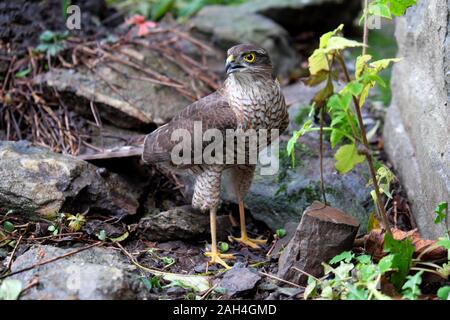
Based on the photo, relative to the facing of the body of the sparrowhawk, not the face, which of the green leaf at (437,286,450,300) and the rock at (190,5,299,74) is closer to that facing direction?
the green leaf

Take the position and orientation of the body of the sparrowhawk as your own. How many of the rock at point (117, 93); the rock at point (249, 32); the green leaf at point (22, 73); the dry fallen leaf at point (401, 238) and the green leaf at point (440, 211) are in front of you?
2

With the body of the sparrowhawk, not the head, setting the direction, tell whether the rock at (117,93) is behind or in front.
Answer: behind

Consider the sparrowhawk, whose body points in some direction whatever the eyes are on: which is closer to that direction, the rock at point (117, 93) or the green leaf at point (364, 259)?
the green leaf

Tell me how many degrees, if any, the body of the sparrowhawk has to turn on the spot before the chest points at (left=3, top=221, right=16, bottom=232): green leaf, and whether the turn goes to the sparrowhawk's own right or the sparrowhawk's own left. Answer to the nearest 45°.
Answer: approximately 135° to the sparrowhawk's own right

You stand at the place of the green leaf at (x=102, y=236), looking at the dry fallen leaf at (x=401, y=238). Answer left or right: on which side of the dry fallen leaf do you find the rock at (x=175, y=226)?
left

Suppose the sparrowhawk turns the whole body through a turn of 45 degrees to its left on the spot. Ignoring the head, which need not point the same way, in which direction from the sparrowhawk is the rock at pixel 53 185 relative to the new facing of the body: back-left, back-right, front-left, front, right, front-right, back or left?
back

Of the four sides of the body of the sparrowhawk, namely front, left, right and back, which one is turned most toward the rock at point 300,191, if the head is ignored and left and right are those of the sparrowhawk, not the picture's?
left

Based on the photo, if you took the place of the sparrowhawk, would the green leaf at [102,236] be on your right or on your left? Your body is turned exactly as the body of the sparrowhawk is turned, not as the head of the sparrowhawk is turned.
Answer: on your right

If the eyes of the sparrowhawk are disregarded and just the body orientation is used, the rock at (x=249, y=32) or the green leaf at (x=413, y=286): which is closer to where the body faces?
the green leaf

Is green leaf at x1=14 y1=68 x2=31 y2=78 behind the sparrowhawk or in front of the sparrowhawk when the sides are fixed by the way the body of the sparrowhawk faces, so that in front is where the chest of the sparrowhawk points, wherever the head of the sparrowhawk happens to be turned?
behind

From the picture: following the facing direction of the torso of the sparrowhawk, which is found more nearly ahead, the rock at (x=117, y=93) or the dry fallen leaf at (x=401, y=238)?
the dry fallen leaf

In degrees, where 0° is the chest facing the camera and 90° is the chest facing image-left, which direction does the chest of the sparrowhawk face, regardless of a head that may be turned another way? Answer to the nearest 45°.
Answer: approximately 315°

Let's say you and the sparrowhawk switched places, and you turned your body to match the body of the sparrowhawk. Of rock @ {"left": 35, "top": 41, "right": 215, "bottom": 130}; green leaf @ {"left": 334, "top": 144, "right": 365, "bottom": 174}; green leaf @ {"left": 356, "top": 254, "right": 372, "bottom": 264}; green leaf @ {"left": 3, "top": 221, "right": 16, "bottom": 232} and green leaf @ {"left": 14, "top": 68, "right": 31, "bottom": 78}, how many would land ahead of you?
2

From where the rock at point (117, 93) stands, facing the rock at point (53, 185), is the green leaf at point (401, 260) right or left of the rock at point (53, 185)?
left

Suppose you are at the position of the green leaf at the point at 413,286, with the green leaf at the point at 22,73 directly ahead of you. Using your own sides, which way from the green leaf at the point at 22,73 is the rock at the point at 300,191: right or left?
right
